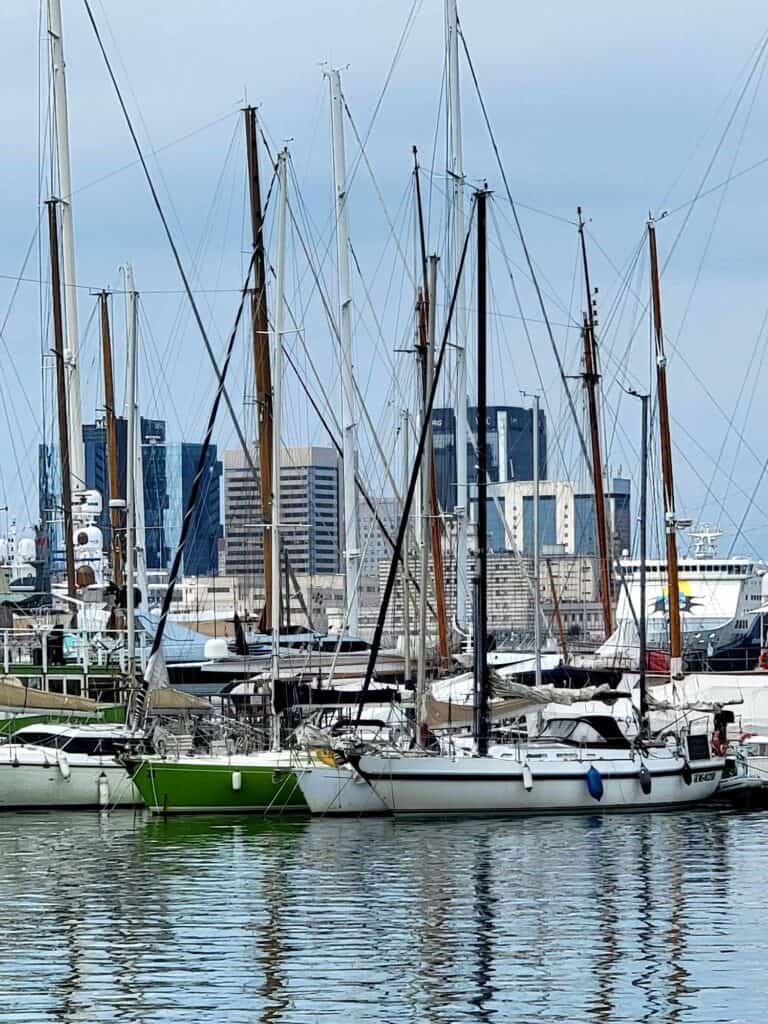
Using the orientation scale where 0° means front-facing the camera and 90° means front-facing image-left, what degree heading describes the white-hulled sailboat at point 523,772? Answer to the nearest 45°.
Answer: approximately 90°

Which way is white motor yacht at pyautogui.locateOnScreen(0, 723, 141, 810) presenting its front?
to the viewer's left

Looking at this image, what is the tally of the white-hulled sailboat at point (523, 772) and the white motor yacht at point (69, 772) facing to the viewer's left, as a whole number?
2

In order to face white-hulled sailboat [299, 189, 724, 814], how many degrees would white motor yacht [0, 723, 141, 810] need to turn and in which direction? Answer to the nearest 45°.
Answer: approximately 180°

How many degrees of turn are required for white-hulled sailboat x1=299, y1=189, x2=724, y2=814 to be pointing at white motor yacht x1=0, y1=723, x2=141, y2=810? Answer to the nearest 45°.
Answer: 0° — it already faces it

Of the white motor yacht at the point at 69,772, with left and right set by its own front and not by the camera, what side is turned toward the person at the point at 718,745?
back
